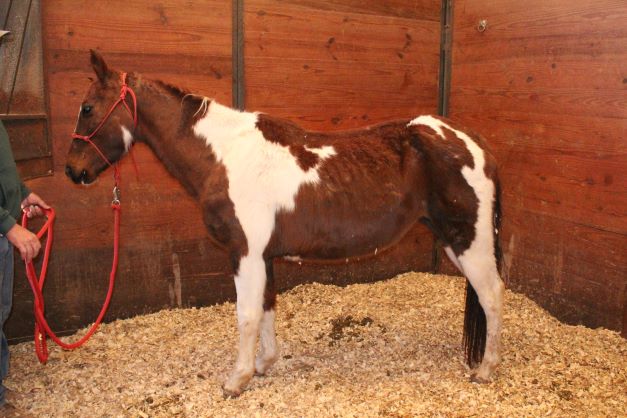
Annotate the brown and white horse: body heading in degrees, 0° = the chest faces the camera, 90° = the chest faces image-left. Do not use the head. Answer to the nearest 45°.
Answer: approximately 90°
